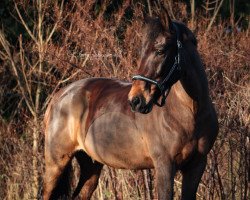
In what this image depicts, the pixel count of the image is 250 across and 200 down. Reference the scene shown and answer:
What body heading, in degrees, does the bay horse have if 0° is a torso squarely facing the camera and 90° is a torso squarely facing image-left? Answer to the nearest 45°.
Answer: approximately 315°
